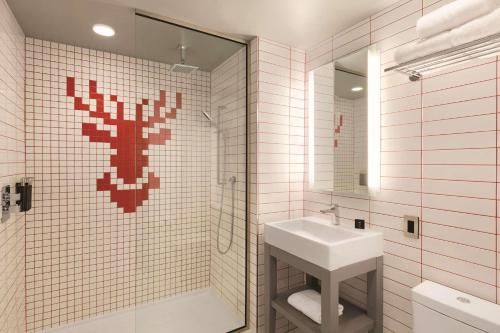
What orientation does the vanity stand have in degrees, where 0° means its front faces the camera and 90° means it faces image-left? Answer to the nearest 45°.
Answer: approximately 45°

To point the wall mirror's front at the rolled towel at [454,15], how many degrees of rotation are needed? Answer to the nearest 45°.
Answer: approximately 90° to its left

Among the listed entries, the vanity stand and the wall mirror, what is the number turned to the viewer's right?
0

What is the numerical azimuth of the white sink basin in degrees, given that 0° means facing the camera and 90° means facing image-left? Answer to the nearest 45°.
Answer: approximately 45°

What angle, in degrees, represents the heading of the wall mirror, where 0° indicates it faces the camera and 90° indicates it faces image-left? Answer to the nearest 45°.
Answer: approximately 45°

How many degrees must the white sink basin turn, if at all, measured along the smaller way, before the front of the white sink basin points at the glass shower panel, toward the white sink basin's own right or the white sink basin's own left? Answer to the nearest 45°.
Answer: approximately 45° to the white sink basin's own right
